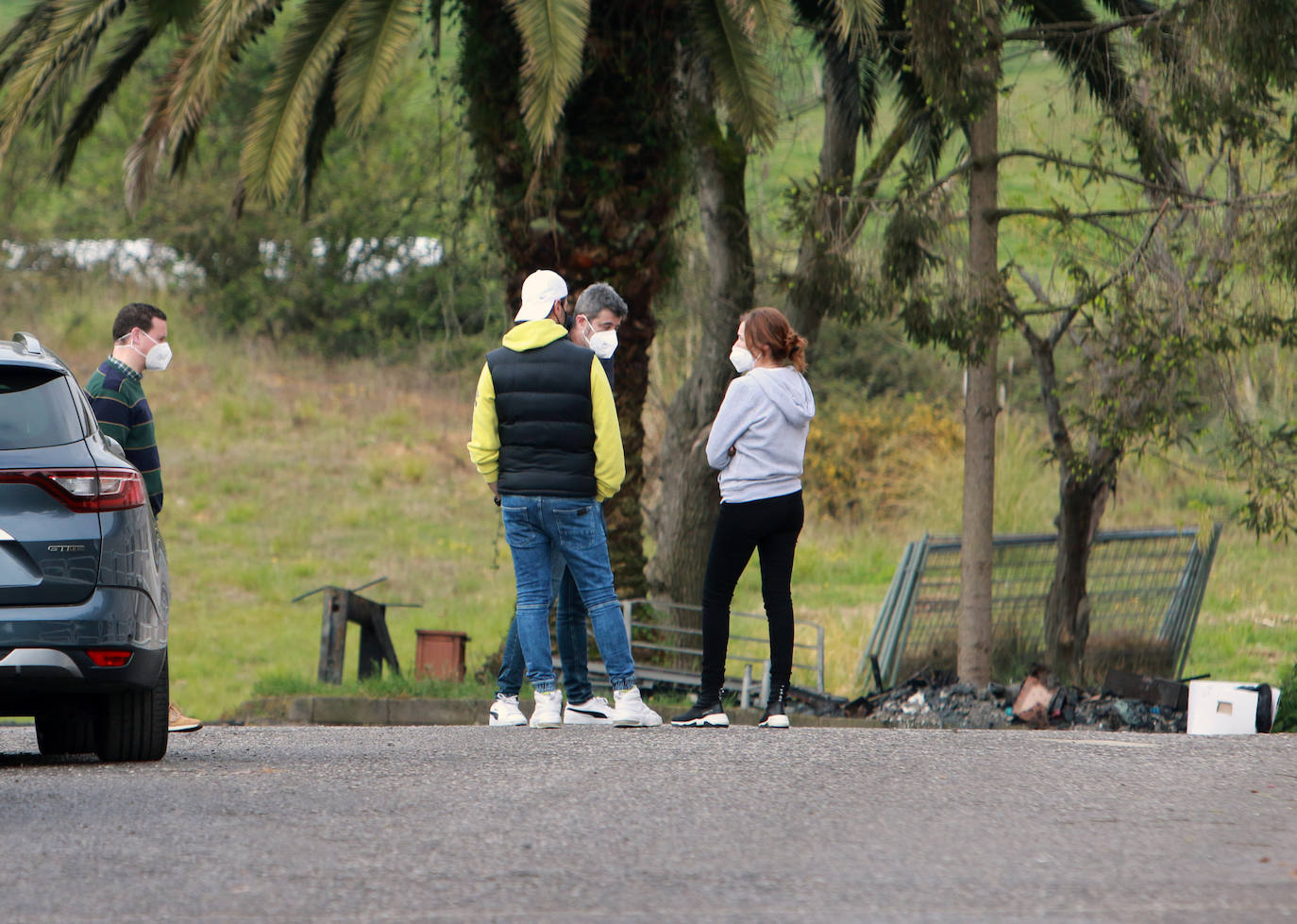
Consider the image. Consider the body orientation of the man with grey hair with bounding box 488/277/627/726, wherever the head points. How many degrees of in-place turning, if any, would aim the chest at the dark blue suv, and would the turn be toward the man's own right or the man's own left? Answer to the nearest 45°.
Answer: approximately 90° to the man's own right

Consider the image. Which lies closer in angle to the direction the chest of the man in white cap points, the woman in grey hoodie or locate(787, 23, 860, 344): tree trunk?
the tree trunk

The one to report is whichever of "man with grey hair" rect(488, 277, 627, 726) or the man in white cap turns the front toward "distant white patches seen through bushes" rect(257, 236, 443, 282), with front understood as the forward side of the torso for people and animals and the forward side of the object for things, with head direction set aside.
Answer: the man in white cap

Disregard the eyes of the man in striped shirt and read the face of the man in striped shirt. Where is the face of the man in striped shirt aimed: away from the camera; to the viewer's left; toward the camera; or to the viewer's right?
to the viewer's right

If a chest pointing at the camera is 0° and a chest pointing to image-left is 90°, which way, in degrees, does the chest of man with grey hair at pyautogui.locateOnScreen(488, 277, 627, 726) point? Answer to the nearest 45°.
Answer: approximately 315°

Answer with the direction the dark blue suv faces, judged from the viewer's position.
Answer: facing away from the viewer

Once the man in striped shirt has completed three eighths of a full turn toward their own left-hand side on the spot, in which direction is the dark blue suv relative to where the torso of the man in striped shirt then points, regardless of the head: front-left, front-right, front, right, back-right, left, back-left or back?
back-left

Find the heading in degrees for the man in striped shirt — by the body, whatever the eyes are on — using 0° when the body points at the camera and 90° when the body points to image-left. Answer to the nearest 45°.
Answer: approximately 270°

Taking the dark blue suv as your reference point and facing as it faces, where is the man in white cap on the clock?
The man in white cap is roughly at 2 o'clock from the dark blue suv.

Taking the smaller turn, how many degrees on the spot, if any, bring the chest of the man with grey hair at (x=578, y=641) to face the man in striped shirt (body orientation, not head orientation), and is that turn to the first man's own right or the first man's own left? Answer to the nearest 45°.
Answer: approximately 135° to the first man's own right

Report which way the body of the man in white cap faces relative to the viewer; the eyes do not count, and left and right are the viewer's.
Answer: facing away from the viewer

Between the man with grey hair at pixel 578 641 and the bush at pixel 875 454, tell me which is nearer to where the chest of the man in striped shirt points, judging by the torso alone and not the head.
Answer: the man with grey hair

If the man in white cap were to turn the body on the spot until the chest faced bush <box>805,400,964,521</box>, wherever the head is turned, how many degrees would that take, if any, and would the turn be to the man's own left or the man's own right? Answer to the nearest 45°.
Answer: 0° — they already face it

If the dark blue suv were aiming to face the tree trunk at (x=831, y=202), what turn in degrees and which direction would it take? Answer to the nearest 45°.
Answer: approximately 45° to its right
